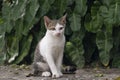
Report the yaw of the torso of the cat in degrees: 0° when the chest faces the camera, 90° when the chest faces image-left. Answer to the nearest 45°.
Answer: approximately 315°
